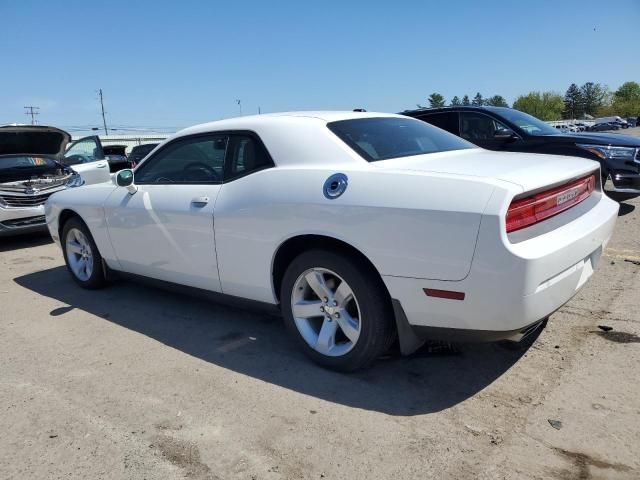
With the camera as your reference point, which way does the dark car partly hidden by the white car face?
facing the viewer and to the right of the viewer

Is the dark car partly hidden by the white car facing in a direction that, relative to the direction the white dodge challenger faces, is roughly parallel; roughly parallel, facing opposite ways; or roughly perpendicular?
roughly parallel, facing opposite ways

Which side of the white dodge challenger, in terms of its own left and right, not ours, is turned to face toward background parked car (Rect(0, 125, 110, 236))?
front

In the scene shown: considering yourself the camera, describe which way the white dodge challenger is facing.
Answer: facing away from the viewer and to the left of the viewer
